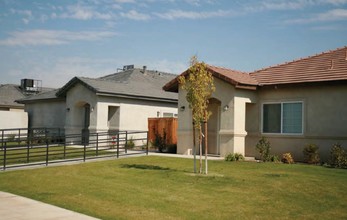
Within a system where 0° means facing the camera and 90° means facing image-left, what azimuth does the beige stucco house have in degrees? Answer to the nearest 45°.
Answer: approximately 45°

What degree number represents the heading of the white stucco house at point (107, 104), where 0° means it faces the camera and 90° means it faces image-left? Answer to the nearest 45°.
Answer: approximately 45°

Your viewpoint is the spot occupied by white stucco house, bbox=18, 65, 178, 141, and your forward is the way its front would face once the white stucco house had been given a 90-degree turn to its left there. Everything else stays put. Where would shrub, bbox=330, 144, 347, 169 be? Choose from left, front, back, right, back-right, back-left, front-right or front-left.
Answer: front

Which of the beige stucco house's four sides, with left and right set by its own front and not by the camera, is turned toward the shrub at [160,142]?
right

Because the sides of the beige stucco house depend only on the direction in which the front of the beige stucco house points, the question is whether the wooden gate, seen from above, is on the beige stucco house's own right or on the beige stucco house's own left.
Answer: on the beige stucco house's own right

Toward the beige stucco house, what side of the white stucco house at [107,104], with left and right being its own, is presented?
left

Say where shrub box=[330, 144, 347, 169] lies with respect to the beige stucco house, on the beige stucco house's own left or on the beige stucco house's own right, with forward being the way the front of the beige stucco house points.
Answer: on the beige stucco house's own left

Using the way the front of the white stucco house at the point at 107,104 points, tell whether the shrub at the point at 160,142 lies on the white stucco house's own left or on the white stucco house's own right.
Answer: on the white stucco house's own left

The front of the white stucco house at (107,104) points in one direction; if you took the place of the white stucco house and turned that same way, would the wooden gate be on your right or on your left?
on your left
